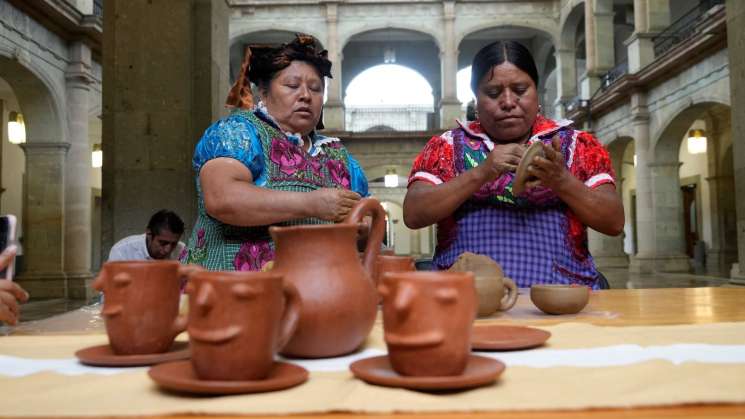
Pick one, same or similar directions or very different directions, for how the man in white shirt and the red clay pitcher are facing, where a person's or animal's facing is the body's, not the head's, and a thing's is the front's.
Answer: very different directions

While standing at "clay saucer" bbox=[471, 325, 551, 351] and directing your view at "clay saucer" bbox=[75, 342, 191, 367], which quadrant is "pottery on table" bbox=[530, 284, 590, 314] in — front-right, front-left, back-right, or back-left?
back-right

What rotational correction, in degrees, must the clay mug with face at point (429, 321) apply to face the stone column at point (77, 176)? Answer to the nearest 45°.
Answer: approximately 90° to its right

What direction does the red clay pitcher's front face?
to the viewer's left

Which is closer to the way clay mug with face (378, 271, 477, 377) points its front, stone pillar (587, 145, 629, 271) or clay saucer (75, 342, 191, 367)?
the clay saucer
